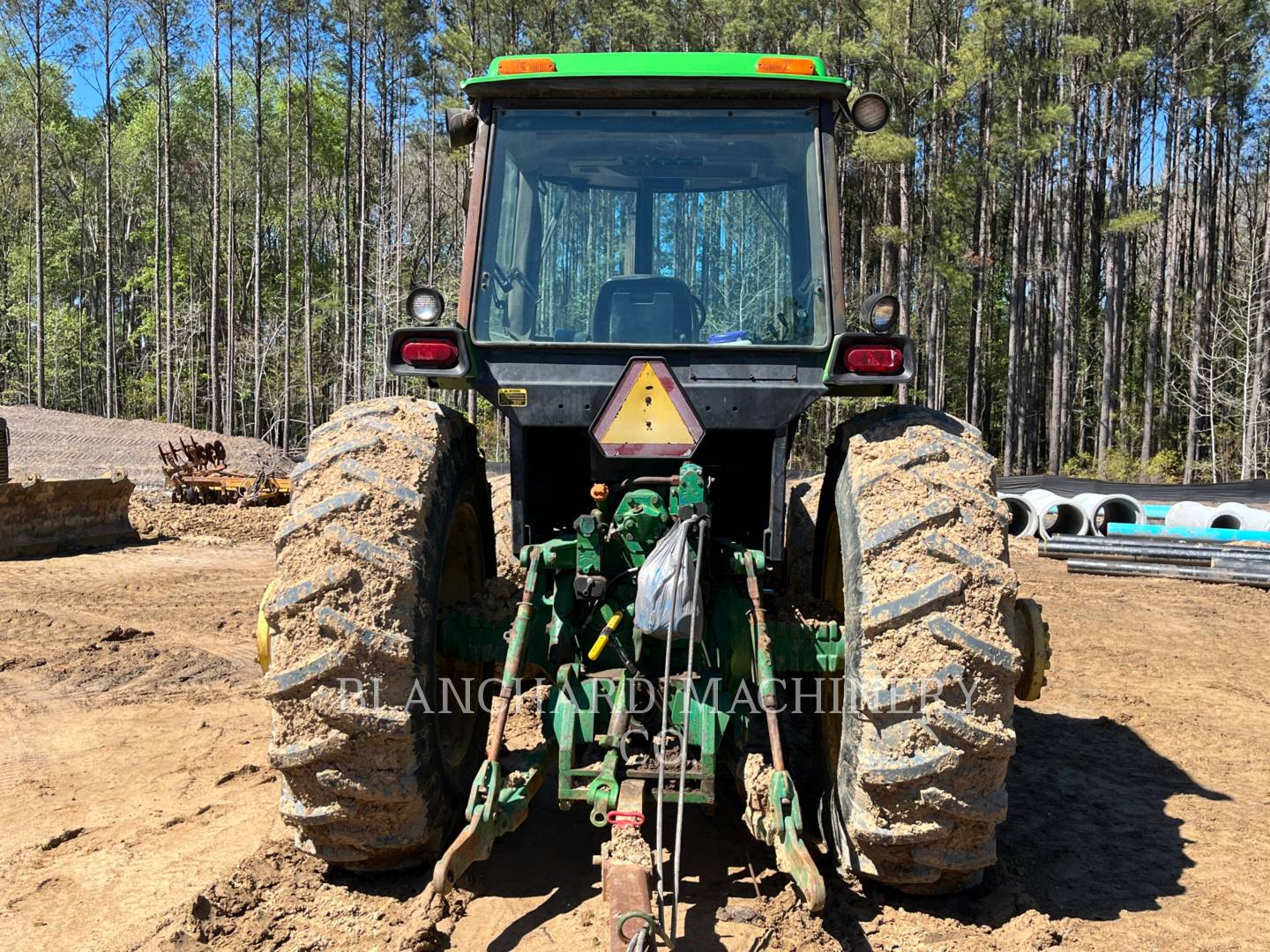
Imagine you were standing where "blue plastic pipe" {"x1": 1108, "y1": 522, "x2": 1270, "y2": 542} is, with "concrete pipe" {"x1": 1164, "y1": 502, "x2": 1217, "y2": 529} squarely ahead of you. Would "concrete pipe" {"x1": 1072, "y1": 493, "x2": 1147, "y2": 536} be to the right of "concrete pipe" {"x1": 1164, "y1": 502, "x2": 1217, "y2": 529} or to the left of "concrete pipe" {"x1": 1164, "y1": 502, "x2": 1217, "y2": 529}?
left

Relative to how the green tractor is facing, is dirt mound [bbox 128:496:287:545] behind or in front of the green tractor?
in front

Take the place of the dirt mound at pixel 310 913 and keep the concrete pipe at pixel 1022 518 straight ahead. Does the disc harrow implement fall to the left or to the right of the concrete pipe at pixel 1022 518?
left

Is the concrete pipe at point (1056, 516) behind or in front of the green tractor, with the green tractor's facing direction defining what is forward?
in front

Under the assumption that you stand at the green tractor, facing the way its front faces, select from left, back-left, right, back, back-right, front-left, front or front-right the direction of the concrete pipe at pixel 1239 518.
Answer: front-right

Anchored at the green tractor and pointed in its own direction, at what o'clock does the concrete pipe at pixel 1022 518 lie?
The concrete pipe is roughly at 1 o'clock from the green tractor.

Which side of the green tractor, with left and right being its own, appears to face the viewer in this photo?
back

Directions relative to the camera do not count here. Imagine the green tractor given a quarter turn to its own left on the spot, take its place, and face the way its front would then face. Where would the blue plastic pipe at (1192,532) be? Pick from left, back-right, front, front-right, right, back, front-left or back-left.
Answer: back-right

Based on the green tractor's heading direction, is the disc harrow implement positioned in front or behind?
in front
